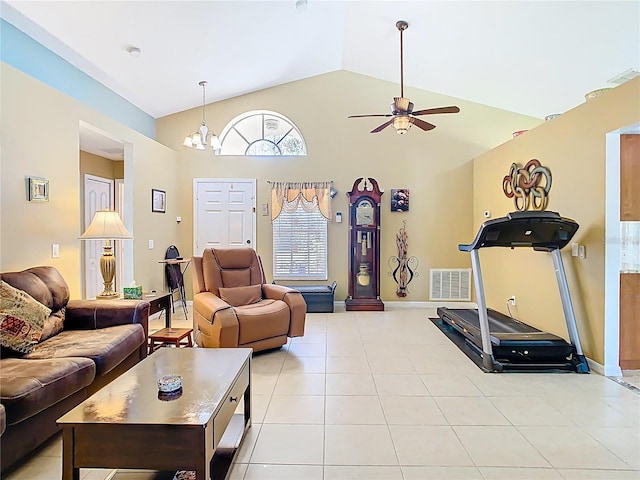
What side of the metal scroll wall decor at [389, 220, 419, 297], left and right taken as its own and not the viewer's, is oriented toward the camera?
front

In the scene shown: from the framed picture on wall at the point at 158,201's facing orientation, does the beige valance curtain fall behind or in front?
in front

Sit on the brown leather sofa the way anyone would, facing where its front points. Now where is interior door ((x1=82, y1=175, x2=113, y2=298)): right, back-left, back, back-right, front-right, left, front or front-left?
back-left

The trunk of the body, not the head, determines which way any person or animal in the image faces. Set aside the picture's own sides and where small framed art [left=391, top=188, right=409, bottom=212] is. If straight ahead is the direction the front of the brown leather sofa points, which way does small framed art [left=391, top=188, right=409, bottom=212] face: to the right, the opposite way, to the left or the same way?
to the right

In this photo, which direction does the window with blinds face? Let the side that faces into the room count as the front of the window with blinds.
toward the camera

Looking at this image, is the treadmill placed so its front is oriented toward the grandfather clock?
no

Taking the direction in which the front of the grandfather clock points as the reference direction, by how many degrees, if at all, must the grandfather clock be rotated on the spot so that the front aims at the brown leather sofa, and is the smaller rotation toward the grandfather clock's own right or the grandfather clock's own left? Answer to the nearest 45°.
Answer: approximately 45° to the grandfather clock's own right

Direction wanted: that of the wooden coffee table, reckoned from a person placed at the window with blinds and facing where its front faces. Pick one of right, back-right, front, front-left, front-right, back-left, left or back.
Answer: front

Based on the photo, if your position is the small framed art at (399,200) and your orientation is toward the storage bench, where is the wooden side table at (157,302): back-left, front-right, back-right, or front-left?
front-left

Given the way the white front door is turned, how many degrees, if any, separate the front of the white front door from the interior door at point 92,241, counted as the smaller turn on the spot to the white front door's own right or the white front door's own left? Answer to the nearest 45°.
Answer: approximately 90° to the white front door's own right

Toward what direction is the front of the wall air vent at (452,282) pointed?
toward the camera

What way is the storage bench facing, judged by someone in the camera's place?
facing the viewer

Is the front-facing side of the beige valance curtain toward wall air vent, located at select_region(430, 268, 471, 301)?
no

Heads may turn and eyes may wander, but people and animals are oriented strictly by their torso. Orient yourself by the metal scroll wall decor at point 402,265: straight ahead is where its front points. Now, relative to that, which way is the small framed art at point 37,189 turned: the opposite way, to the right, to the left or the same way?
to the left

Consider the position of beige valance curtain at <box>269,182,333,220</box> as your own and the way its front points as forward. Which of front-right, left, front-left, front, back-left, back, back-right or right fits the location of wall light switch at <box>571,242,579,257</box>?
front-left

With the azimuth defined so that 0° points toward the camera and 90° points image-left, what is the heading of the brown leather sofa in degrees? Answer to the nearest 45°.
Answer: approximately 315°

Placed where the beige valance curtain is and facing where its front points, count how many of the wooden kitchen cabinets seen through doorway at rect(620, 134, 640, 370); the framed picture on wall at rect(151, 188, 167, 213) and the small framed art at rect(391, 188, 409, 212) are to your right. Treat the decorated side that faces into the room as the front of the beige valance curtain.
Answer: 1

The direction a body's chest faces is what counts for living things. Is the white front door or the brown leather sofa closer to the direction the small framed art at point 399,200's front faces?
the brown leather sofa

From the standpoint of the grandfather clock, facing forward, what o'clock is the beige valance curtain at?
The beige valance curtain is roughly at 3 o'clock from the grandfather clock.

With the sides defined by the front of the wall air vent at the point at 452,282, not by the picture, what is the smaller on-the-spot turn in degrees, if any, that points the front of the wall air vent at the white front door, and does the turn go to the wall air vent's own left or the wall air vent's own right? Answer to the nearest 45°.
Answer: approximately 90° to the wall air vent's own right

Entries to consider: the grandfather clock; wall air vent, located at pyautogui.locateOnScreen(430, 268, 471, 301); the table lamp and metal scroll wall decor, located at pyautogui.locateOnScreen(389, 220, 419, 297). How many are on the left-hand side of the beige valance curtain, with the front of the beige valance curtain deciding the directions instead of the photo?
3

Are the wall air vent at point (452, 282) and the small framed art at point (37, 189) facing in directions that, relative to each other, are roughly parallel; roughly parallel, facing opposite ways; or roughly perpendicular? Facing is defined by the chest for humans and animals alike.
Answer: roughly perpendicular
